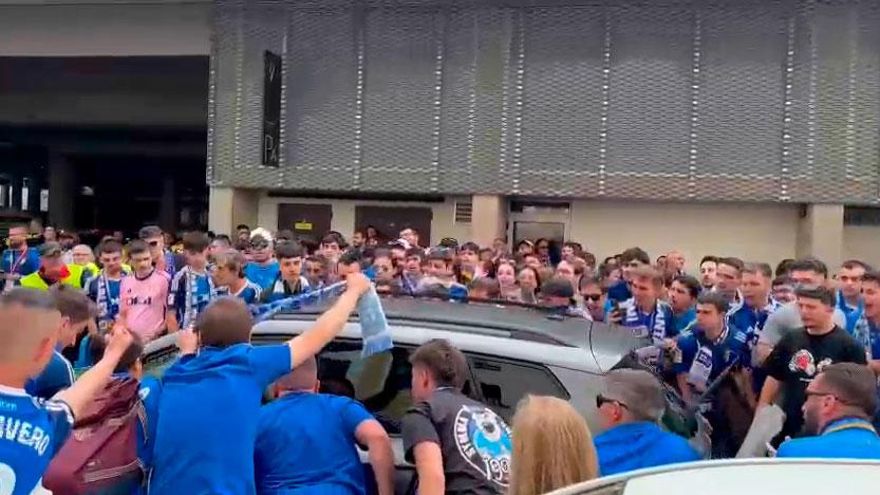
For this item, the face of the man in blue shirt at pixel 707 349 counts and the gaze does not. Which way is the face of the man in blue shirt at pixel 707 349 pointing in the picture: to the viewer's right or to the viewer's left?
to the viewer's left

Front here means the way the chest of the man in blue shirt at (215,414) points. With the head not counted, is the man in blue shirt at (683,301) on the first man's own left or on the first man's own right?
on the first man's own right

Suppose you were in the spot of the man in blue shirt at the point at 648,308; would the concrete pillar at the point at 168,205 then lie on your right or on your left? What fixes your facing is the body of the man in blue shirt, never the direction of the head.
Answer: on your right

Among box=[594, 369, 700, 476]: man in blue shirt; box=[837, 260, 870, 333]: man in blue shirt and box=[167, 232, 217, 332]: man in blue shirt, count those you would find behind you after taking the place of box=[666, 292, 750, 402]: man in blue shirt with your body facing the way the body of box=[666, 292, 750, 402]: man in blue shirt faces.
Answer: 1

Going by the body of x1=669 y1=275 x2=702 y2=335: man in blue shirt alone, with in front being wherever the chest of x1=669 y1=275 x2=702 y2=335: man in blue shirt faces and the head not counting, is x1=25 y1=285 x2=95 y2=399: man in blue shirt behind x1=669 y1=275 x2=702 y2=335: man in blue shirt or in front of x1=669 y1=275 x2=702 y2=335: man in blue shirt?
in front

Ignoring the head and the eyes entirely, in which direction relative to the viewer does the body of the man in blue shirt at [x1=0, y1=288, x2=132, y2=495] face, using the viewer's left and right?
facing away from the viewer and to the right of the viewer

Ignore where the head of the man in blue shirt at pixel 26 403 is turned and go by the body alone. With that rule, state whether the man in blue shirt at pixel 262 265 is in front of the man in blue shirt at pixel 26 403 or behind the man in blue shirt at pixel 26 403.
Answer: in front

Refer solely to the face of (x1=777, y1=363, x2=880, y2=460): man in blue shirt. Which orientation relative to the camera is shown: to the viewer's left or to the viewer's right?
to the viewer's left

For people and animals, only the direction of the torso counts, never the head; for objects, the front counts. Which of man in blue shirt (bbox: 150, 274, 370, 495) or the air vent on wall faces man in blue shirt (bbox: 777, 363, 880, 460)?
the air vent on wall

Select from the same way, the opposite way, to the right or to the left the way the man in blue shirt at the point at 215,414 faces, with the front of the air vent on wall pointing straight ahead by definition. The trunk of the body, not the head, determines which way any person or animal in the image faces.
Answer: the opposite way

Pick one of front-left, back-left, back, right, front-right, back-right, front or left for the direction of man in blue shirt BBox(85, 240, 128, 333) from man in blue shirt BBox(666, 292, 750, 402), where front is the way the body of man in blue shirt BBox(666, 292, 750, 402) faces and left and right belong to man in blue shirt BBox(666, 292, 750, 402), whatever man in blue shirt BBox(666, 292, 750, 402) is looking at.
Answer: front-right

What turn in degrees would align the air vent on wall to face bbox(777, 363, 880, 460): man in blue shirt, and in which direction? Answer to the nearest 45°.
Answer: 0° — it already faces them

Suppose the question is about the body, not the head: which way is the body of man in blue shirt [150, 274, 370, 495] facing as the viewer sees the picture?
away from the camera

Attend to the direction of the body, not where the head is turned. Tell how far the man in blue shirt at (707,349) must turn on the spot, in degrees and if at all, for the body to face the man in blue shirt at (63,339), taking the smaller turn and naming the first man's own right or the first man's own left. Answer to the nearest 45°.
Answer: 0° — they already face them

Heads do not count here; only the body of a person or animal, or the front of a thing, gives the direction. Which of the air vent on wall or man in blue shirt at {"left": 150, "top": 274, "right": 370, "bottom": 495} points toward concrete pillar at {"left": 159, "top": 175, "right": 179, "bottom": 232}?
the man in blue shirt

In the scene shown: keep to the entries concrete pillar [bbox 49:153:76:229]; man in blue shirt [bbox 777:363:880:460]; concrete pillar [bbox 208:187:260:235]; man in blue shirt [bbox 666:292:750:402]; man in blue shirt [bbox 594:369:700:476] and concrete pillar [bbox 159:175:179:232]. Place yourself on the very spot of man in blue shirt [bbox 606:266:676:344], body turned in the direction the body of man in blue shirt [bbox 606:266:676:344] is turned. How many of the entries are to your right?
3

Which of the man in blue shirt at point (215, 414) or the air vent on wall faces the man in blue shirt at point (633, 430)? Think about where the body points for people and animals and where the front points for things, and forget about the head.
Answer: the air vent on wall
